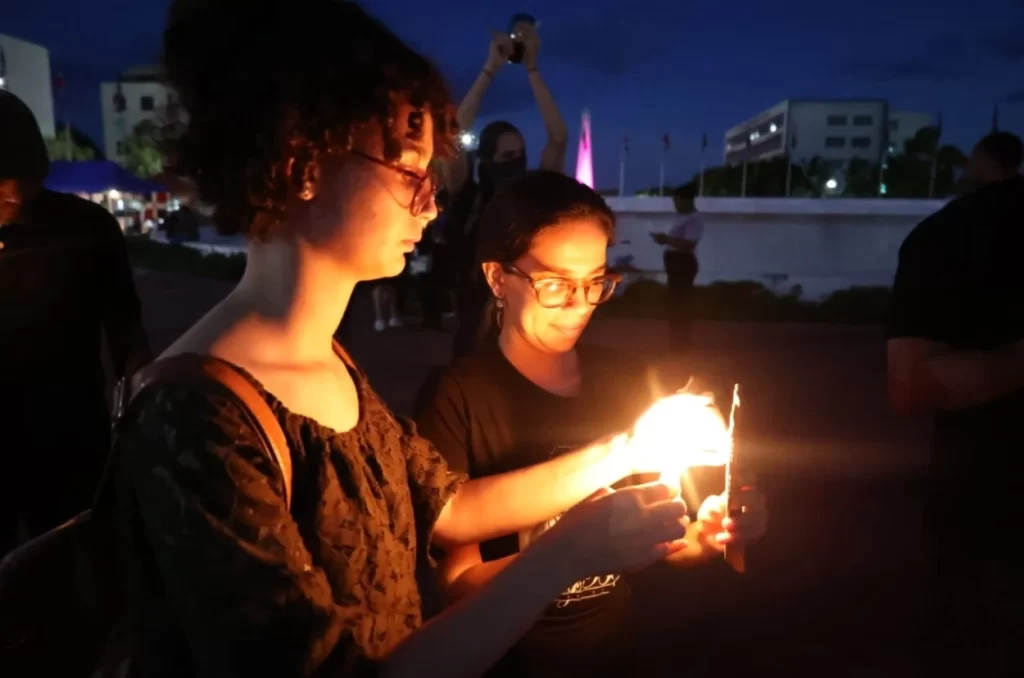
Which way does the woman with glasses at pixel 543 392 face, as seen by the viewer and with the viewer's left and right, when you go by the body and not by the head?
facing the viewer and to the right of the viewer

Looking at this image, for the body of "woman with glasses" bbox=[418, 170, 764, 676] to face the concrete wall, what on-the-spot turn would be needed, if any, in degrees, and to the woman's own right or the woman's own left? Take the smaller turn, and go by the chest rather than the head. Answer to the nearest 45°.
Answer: approximately 135° to the woman's own left

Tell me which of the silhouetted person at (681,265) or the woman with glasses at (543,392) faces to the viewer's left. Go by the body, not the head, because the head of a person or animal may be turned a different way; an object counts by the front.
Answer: the silhouetted person

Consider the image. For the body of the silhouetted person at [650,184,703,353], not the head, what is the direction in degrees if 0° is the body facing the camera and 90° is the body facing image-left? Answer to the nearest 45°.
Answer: approximately 90°

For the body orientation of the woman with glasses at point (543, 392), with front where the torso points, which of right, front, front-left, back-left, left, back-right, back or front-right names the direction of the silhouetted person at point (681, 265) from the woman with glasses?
back-left

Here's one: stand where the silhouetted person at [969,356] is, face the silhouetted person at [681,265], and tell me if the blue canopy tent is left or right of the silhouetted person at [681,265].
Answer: left

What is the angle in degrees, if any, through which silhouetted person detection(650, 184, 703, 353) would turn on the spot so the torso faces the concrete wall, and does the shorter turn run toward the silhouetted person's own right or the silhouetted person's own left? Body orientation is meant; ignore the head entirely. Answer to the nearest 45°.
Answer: approximately 90° to the silhouetted person's own right

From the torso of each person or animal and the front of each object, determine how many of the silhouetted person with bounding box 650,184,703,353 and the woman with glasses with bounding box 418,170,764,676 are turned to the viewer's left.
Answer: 1

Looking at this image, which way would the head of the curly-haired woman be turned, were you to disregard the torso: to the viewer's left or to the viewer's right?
to the viewer's right

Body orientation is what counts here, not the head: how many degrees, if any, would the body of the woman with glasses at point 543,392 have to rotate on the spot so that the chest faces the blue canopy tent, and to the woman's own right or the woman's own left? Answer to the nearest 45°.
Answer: approximately 180°

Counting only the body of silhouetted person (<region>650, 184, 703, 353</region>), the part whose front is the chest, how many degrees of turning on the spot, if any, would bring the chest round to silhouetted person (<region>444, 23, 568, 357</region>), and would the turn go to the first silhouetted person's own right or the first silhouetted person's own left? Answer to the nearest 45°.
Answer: approximately 90° to the first silhouetted person's own left
